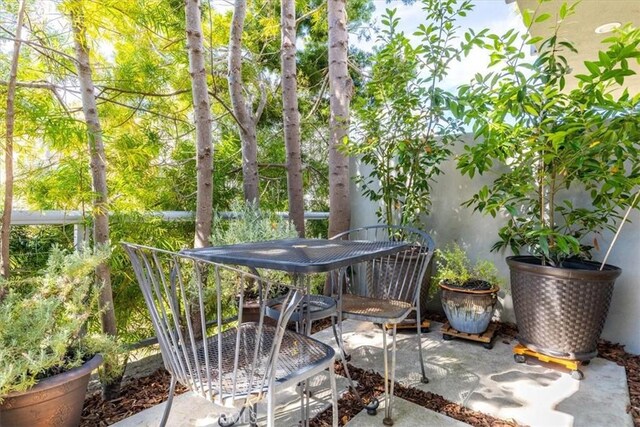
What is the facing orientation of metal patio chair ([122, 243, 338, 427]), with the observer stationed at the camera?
facing away from the viewer and to the right of the viewer

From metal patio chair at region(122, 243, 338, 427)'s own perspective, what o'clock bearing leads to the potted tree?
The potted tree is roughly at 1 o'clock from the metal patio chair.

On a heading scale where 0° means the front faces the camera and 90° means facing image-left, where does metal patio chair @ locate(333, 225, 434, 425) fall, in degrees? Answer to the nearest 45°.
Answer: approximately 45°

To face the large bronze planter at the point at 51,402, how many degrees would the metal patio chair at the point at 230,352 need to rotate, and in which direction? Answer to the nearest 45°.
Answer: approximately 90° to its left

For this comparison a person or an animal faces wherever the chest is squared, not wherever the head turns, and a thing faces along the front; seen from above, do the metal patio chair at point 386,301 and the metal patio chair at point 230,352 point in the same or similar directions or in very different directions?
very different directions

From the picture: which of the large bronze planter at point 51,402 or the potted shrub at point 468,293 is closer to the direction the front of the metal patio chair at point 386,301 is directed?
the large bronze planter

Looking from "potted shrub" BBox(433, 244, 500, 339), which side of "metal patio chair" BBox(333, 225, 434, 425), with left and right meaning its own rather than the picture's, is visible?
back
